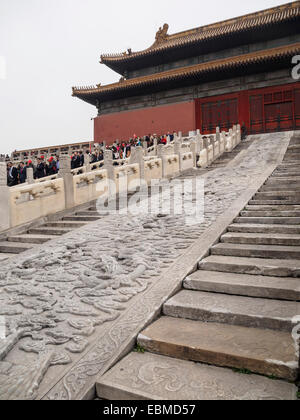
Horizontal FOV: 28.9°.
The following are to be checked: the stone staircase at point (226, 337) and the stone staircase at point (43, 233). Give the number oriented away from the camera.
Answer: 0

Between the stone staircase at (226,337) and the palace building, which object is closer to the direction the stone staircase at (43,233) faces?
the stone staircase

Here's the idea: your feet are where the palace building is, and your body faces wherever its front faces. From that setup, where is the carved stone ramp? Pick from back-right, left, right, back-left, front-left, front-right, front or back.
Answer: front-left

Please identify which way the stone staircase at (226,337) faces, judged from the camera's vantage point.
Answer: facing the viewer and to the left of the viewer

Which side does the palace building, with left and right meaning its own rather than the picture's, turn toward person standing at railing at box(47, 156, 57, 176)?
front

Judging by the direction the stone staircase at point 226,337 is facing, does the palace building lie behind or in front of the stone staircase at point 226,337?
behind

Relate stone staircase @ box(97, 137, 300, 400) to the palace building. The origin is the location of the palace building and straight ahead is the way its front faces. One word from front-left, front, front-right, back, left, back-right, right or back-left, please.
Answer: front-left

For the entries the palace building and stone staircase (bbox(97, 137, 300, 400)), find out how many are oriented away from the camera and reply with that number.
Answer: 0

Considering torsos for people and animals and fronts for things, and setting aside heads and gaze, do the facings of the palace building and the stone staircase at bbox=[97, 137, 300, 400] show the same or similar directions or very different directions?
same or similar directions

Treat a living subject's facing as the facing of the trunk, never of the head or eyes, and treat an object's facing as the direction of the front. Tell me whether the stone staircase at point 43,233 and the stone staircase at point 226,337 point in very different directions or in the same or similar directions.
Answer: same or similar directions

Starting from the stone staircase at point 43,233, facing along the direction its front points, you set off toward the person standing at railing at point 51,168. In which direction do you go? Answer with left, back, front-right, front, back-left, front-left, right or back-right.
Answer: back-right
